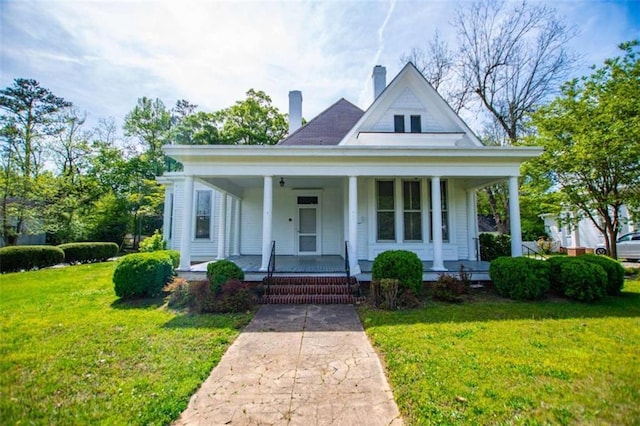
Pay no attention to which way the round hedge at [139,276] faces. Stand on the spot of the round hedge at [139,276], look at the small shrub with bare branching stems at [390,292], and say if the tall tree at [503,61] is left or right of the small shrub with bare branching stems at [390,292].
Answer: left

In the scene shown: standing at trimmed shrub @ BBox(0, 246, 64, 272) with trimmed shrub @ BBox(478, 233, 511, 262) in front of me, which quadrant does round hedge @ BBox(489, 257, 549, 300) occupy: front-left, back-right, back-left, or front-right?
front-right

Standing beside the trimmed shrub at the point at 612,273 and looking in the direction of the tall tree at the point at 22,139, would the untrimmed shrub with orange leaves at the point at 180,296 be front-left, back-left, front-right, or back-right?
front-left

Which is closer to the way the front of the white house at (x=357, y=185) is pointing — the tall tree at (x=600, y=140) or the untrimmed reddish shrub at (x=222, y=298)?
the untrimmed reddish shrub

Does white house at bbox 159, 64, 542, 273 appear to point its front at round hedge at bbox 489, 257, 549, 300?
no

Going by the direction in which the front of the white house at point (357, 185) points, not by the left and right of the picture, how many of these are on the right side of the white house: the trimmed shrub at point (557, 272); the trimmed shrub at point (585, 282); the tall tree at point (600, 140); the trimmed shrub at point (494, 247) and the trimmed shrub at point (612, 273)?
0

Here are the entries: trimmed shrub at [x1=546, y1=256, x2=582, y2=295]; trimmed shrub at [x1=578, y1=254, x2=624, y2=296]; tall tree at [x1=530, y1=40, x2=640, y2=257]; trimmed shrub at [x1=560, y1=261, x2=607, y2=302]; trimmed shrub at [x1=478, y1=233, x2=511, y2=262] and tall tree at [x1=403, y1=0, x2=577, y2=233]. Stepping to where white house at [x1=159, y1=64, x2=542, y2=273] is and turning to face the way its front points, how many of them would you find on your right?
0

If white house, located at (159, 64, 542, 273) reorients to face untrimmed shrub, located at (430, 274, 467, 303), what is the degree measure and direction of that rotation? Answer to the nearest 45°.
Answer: approximately 45° to its left

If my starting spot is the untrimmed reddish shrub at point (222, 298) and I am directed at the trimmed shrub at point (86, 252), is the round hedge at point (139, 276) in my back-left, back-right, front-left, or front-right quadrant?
front-left

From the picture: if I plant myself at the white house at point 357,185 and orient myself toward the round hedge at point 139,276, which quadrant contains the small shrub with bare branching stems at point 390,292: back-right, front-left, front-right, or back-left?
front-left

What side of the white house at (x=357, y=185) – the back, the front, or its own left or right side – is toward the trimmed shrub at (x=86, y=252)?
right

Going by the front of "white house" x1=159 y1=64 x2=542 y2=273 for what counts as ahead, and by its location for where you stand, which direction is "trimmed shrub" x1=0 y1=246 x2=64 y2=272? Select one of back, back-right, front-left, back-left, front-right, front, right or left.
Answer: right

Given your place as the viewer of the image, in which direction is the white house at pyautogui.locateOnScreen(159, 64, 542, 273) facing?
facing the viewer

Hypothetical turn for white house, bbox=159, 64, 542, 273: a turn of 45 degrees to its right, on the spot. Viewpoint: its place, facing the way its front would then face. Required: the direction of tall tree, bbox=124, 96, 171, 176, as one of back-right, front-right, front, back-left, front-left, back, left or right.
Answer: right

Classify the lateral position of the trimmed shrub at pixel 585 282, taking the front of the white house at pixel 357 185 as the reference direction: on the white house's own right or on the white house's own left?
on the white house's own left

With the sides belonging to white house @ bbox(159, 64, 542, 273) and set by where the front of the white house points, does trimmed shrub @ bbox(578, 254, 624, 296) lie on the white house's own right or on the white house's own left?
on the white house's own left

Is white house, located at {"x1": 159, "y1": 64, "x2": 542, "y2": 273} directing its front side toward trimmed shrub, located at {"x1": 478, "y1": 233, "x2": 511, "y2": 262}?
no

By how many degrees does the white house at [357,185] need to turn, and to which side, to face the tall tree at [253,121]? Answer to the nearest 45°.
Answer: approximately 135° to its right

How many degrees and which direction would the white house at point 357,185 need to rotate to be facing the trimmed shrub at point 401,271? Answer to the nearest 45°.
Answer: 0° — it already faces it
